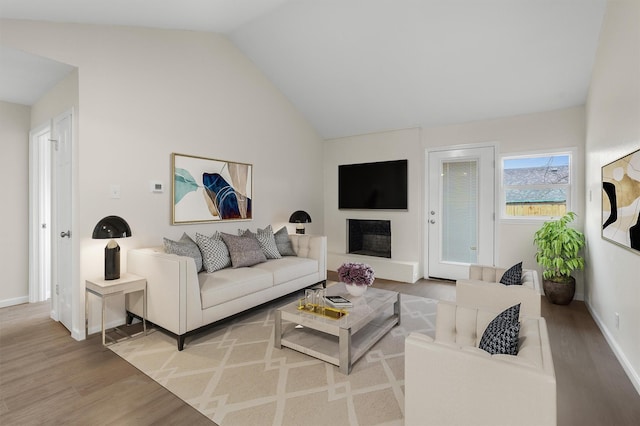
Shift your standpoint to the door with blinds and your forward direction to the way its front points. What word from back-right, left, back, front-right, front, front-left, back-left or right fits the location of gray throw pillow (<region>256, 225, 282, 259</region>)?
front-right

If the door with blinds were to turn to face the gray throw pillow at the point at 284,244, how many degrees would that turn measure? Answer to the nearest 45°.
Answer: approximately 45° to its right

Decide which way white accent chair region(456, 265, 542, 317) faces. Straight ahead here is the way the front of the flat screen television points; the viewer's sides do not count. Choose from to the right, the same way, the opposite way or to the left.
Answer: to the right

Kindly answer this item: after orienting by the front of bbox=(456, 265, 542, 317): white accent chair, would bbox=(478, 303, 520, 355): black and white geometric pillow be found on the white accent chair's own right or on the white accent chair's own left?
on the white accent chair's own left

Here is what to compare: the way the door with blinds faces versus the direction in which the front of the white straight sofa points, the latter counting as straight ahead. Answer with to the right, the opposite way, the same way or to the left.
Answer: to the right

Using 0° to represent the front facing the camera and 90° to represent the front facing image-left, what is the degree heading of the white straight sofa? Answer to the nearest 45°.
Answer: approximately 315°

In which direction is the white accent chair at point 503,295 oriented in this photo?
to the viewer's left

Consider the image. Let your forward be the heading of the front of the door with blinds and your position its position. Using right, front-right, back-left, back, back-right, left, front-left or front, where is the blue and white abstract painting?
front-right

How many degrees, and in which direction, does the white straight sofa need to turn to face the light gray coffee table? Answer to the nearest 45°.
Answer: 0° — it already faces it

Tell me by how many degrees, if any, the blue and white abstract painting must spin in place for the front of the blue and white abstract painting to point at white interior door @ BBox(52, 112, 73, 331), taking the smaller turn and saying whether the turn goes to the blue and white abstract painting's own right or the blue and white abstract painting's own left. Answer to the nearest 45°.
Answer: approximately 135° to the blue and white abstract painting's own right

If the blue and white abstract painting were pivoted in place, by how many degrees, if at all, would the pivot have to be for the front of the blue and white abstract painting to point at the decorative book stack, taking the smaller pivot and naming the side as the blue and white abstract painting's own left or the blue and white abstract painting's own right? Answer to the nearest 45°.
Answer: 0° — it already faces it

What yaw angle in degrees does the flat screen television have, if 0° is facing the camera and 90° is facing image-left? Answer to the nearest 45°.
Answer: approximately 45°
